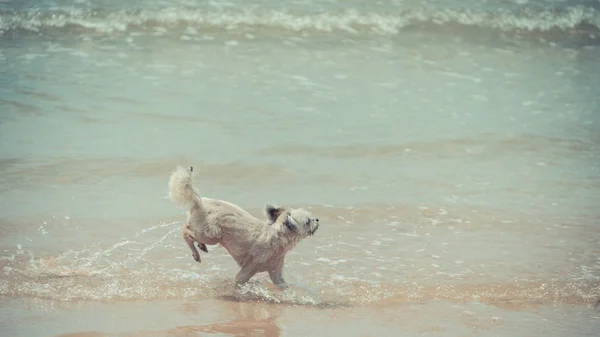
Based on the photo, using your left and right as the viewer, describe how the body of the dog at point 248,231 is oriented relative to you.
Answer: facing to the right of the viewer
